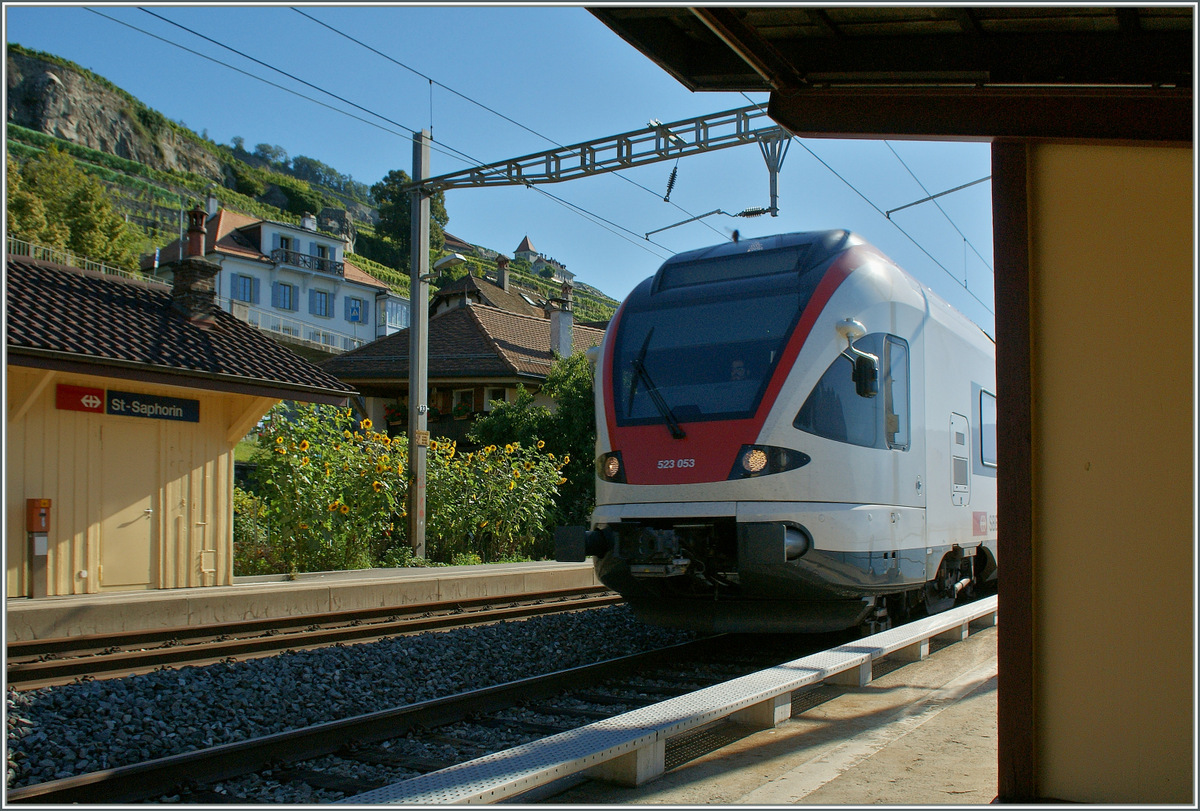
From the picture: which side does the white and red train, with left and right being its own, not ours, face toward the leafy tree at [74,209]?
right

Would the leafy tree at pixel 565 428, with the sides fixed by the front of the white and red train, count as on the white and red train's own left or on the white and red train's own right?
on the white and red train's own right

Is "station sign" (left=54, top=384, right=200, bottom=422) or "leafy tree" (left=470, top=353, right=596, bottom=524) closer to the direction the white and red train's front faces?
the station sign

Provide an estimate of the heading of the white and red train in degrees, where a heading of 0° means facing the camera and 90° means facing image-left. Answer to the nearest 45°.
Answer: approximately 45°

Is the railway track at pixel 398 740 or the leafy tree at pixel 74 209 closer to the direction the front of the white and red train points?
the railway track
